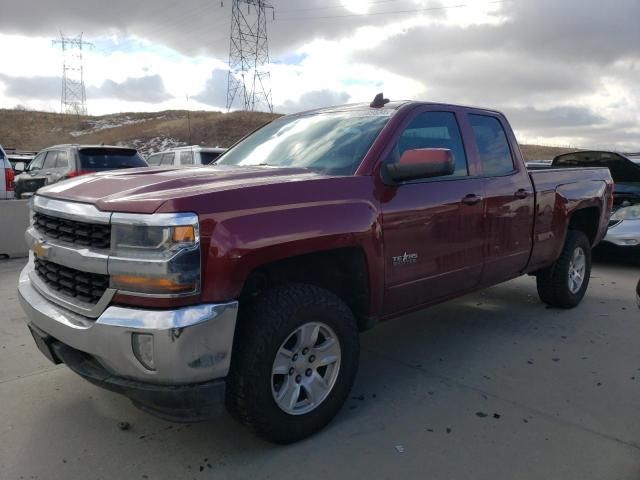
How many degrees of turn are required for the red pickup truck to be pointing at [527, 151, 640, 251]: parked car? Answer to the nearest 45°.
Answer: approximately 180°

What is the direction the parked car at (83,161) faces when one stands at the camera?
facing away from the viewer and to the left of the viewer

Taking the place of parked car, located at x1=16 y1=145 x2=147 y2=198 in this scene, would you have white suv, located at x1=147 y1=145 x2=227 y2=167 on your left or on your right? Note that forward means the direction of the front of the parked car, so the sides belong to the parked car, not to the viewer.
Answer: on your right

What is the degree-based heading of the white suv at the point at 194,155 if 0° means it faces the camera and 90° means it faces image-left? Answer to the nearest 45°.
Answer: approximately 135°

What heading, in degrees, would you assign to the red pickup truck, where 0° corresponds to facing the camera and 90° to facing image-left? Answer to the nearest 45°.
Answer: approximately 45°

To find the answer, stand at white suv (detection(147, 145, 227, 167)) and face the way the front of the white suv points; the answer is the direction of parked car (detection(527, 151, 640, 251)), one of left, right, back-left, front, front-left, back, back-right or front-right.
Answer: back

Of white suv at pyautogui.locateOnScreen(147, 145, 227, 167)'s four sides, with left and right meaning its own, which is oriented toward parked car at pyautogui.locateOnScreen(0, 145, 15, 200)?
left
